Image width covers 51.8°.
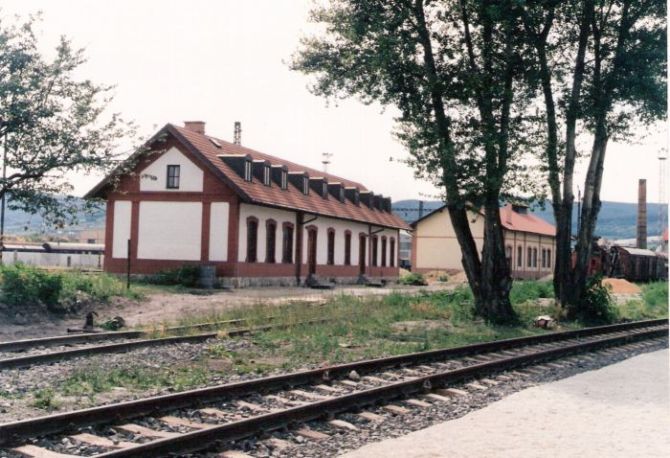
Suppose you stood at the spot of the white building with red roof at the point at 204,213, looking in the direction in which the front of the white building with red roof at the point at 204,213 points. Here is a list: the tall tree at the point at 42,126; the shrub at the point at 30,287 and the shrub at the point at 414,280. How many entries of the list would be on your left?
1

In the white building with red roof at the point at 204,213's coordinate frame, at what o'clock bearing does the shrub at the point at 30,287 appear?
The shrub is roughly at 2 o'clock from the white building with red roof.

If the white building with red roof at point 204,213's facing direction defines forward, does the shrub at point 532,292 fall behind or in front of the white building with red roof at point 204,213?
in front

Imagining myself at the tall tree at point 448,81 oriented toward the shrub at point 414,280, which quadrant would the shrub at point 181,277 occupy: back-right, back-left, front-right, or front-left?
front-left

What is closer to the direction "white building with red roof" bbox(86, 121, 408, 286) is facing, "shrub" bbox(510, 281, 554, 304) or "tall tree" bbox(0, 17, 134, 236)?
the shrub

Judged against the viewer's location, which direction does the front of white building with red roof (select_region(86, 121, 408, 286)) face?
facing the viewer and to the right of the viewer

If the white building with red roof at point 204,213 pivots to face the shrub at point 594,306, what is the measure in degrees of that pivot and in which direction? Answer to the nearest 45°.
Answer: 0° — it already faces it

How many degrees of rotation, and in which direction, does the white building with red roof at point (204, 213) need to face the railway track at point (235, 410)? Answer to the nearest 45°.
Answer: approximately 45° to its right

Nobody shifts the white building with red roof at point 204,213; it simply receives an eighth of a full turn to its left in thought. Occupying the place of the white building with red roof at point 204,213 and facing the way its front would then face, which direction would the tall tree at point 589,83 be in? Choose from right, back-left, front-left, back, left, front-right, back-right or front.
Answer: front-right

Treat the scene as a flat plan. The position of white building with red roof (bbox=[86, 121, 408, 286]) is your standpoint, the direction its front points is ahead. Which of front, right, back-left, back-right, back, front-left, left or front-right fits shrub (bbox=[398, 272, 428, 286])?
left
